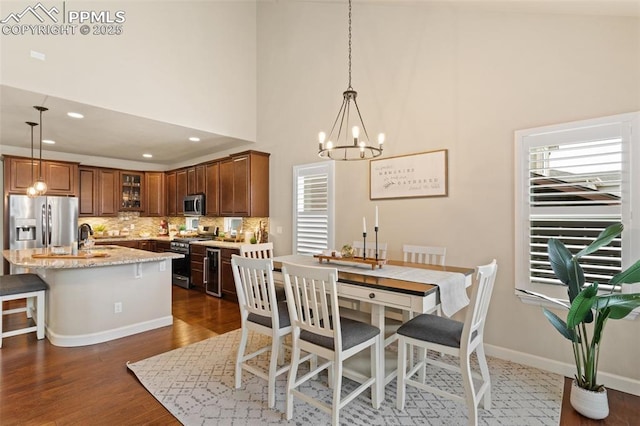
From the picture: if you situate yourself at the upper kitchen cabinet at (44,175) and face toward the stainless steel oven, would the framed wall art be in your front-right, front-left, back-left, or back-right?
front-right

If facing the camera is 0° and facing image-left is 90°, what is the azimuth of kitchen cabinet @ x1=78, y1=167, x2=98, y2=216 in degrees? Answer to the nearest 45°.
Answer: approximately 0°

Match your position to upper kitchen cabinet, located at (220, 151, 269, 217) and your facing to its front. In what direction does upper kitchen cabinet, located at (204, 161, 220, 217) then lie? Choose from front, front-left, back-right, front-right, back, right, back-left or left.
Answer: right

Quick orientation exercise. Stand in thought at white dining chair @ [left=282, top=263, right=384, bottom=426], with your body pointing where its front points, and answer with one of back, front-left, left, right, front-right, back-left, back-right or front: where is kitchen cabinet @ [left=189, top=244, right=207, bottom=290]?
left

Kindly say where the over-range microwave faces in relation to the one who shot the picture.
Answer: facing the viewer and to the left of the viewer

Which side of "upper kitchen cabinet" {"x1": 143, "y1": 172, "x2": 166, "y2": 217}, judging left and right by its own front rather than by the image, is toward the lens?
front

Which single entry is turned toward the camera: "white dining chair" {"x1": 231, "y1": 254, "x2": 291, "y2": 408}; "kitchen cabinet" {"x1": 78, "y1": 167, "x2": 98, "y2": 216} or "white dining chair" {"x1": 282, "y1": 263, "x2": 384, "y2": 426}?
the kitchen cabinet

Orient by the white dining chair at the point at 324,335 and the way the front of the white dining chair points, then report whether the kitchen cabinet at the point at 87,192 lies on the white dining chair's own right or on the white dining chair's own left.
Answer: on the white dining chair's own left

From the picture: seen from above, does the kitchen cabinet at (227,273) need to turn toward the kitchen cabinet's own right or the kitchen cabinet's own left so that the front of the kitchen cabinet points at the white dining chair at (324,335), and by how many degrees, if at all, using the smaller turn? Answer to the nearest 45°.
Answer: approximately 45° to the kitchen cabinet's own left

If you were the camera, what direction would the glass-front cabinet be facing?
facing the viewer

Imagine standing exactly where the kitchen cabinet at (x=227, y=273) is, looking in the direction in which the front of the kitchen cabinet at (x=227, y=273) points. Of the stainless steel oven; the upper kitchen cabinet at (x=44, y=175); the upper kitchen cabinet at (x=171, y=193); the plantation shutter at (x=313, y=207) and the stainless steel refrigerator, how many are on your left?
1

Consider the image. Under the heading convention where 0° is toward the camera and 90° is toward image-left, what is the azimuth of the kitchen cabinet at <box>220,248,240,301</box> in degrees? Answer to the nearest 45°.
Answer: approximately 45°

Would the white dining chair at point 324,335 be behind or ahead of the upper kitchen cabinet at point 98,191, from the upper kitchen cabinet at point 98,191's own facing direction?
ahead
